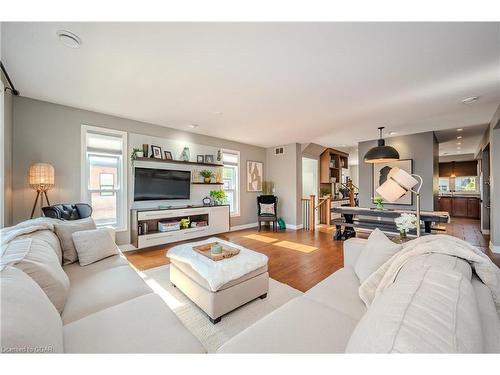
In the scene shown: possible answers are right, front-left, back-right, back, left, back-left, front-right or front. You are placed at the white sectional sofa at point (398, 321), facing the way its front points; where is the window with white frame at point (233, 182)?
front-right

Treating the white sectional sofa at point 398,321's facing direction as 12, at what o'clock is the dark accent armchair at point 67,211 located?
The dark accent armchair is roughly at 12 o'clock from the white sectional sofa.

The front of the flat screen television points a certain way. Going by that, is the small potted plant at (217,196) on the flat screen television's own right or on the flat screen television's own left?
on the flat screen television's own left

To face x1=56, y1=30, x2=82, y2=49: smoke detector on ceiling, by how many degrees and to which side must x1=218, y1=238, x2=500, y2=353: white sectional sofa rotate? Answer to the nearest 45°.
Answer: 0° — it already faces it

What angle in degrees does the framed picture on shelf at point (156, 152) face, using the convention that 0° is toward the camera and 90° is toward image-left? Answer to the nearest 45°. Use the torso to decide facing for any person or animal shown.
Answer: approximately 315°

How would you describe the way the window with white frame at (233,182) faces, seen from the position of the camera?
facing the viewer and to the right of the viewer

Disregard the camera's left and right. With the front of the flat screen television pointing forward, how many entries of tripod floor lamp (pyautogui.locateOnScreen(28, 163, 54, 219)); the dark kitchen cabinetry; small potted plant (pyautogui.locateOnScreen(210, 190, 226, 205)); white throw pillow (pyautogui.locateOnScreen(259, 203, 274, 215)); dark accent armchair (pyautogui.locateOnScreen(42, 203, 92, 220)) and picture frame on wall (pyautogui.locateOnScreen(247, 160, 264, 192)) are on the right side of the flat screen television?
2

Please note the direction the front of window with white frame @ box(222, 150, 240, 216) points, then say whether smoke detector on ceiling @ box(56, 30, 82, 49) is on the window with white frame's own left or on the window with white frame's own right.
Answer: on the window with white frame's own right

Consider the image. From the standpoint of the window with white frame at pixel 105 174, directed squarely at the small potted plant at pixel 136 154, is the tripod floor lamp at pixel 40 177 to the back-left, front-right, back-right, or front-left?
back-right

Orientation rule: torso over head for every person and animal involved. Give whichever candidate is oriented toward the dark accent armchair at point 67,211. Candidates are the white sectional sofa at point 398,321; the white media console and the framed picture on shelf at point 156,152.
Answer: the white sectional sofa

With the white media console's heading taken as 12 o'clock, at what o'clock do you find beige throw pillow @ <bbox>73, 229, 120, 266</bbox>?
The beige throw pillow is roughly at 2 o'clock from the white media console.

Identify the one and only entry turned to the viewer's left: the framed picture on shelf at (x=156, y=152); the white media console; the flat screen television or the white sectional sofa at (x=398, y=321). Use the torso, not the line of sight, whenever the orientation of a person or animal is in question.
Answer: the white sectional sofa

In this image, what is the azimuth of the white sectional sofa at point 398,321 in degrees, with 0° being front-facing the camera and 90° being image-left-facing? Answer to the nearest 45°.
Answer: approximately 90°

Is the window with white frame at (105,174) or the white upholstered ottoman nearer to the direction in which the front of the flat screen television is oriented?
the white upholstered ottoman

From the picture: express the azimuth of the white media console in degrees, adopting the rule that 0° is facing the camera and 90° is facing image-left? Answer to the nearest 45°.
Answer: approximately 315°

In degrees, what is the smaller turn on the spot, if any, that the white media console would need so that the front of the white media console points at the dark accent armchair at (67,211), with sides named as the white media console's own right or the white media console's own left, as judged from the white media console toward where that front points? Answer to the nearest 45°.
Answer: approximately 90° to the white media console's own right
